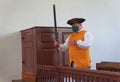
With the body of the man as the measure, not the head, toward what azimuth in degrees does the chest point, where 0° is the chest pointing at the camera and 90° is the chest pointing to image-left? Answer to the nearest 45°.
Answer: approximately 45°

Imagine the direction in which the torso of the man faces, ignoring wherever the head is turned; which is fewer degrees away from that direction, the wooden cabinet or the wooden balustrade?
the wooden balustrade

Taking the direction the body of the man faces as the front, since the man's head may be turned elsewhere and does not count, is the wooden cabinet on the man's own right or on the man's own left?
on the man's own right
